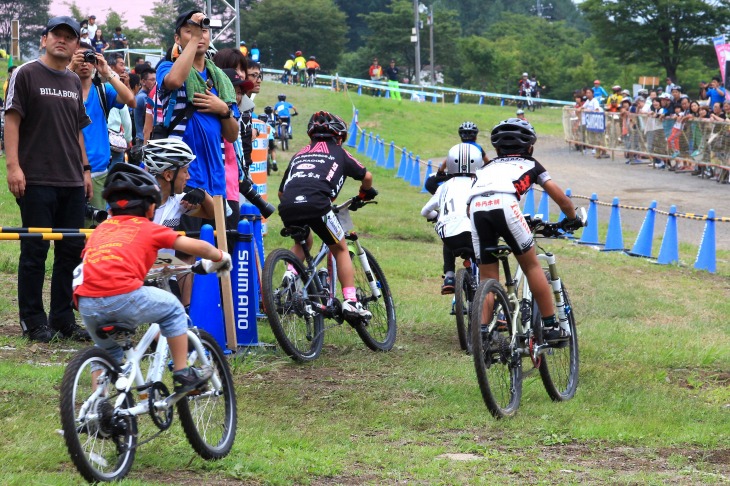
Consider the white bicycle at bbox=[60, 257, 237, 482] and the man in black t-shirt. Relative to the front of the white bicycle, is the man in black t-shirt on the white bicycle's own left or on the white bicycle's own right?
on the white bicycle's own left

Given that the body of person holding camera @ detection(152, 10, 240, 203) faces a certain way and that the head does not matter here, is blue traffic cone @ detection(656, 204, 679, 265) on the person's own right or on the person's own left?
on the person's own left

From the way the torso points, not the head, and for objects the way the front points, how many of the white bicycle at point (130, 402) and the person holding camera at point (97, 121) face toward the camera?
1

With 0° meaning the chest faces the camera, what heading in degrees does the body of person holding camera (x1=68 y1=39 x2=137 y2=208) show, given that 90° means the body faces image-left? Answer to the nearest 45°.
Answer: approximately 0°

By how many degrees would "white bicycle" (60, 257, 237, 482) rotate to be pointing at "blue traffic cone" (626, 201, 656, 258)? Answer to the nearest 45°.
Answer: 0° — it already faces it

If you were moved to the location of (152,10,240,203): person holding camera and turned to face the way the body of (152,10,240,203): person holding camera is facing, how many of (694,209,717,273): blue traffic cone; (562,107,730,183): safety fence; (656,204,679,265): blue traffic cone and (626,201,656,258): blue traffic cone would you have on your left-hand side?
4

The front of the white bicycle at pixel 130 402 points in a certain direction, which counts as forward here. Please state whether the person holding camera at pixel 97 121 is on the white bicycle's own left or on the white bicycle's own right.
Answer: on the white bicycle's own left

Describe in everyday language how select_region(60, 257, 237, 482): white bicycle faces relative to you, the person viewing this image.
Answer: facing away from the viewer and to the right of the viewer

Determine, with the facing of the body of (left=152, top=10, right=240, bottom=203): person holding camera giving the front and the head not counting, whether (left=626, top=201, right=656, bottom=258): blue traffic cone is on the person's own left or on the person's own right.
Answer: on the person's own left

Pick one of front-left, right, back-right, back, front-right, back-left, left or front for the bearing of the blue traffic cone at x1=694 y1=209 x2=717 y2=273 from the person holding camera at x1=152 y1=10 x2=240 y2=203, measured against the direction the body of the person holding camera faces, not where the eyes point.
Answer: left

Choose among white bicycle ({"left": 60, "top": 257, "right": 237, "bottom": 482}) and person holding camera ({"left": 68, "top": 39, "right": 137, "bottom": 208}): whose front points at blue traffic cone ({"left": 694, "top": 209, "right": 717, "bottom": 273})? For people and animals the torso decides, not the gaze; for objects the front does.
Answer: the white bicycle
